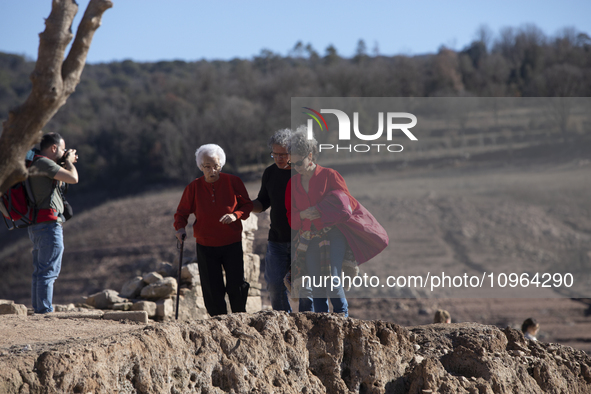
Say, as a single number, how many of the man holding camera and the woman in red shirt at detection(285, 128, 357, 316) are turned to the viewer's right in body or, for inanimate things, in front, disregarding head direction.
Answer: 1

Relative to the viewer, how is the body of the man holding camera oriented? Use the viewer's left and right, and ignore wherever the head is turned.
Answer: facing to the right of the viewer

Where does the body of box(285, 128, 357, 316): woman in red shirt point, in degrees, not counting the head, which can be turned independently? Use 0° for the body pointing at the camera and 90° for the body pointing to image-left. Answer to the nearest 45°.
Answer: approximately 45°

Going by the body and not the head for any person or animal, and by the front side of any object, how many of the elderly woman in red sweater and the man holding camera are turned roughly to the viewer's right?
1

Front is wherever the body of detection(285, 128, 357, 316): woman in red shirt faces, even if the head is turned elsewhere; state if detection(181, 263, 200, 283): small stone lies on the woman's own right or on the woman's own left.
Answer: on the woman's own right

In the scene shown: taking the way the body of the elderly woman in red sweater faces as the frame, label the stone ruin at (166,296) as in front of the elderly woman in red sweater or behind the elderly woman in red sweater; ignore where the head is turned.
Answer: behind

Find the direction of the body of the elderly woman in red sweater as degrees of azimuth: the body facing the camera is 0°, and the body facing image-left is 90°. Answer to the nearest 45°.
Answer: approximately 0°

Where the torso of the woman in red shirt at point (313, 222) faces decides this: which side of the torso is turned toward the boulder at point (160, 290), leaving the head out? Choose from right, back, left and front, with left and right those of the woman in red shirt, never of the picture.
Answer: right

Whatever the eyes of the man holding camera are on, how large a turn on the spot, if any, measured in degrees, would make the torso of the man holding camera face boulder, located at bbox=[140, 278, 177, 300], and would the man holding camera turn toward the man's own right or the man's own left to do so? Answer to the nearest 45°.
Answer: approximately 45° to the man's own left

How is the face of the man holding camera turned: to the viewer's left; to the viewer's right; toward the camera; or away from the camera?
to the viewer's right
